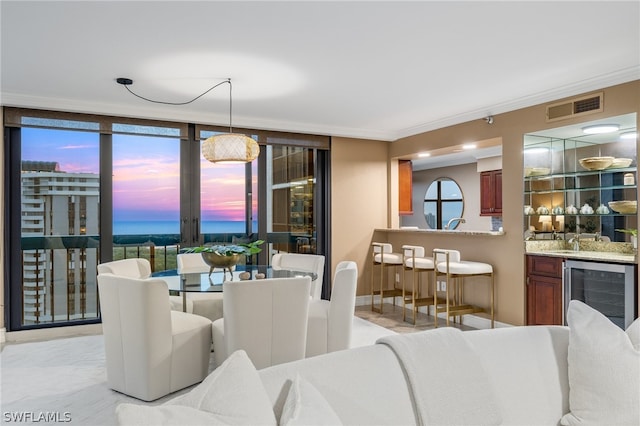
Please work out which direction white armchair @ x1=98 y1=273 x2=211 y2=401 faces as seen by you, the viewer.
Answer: facing away from the viewer and to the right of the viewer

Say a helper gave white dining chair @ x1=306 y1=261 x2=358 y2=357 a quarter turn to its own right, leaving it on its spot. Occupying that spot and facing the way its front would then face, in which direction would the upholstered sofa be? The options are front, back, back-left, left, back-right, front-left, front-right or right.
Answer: back

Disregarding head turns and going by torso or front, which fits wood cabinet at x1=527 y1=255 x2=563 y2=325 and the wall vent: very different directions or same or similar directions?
same or similar directions

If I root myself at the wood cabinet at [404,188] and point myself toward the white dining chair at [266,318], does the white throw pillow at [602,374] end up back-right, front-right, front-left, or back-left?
front-left

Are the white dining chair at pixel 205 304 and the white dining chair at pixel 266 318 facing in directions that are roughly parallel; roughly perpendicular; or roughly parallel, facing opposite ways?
roughly parallel, facing opposite ways

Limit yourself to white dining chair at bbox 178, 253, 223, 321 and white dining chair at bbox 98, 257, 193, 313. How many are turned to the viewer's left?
0

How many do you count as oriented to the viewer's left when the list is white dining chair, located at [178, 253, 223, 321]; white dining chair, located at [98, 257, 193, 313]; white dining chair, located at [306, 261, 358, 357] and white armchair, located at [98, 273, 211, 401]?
1

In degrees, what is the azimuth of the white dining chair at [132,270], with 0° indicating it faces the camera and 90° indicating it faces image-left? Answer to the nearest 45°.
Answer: approximately 315°

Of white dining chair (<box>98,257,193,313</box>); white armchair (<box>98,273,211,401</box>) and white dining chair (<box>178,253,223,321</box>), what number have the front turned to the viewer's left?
0

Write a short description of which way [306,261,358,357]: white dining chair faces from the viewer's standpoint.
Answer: facing to the left of the viewer

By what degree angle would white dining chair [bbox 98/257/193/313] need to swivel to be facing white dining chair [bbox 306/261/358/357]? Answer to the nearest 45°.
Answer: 0° — it already faces it

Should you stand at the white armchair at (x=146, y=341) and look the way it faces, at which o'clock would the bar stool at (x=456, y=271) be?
The bar stool is roughly at 1 o'clock from the white armchair.

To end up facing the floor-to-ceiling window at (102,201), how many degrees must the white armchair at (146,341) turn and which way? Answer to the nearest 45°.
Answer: approximately 45° to its left

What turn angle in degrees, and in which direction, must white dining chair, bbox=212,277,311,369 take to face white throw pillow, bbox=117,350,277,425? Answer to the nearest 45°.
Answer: approximately 135° to its left

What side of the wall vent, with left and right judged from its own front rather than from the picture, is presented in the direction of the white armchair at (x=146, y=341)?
front

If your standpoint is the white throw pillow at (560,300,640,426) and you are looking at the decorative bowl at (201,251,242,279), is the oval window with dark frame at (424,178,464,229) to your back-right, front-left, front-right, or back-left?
front-right

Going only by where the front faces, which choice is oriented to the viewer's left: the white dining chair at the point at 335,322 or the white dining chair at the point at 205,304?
the white dining chair at the point at 335,322
